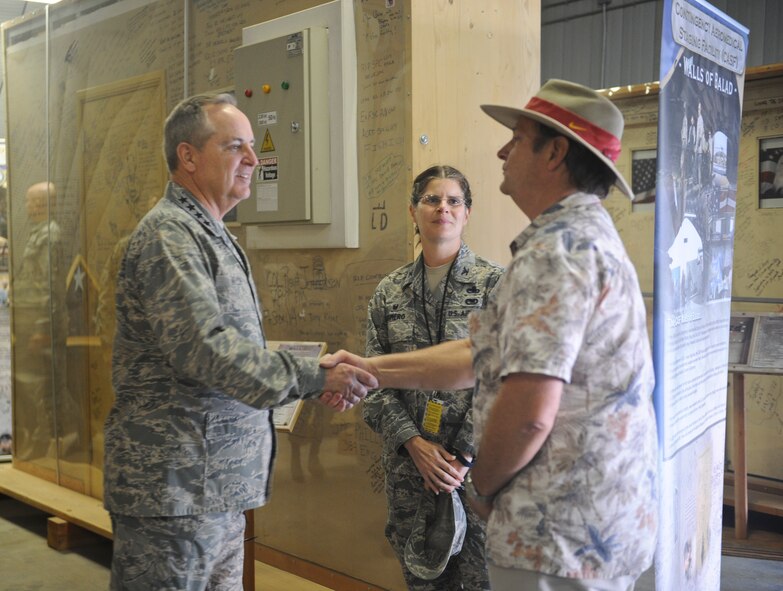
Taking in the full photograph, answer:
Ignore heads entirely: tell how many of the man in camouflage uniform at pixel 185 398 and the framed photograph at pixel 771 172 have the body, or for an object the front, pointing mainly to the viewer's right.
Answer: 1

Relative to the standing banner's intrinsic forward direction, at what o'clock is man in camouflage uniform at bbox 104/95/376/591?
The man in camouflage uniform is roughly at 3 o'clock from the standing banner.

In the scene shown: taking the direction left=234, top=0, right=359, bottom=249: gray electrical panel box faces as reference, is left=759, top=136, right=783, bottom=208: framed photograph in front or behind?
behind

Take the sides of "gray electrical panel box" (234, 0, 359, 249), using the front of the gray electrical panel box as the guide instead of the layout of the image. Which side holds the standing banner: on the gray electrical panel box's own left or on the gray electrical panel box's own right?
on the gray electrical panel box's own left

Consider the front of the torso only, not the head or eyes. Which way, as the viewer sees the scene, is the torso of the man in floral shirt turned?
to the viewer's left

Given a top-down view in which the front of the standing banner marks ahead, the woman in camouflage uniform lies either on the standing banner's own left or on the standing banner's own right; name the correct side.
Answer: on the standing banner's own right

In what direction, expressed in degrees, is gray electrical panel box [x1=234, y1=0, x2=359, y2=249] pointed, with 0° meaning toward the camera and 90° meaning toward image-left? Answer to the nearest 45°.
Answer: approximately 45°

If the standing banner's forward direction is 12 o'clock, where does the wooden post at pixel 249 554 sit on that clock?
The wooden post is roughly at 4 o'clock from the standing banner.

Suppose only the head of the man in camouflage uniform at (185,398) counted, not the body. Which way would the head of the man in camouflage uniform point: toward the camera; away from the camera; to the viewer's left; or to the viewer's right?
to the viewer's right

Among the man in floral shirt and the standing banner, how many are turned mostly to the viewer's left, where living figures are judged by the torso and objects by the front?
1

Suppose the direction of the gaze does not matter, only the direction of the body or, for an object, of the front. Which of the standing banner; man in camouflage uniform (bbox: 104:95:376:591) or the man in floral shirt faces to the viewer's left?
the man in floral shirt

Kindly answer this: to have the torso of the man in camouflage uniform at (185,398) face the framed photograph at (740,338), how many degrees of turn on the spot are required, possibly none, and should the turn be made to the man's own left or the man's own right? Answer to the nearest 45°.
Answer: approximately 45° to the man's own left

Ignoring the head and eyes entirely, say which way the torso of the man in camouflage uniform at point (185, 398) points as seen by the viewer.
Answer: to the viewer's right

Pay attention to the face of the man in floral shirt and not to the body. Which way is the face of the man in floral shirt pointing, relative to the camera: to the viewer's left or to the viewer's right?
to the viewer's left
